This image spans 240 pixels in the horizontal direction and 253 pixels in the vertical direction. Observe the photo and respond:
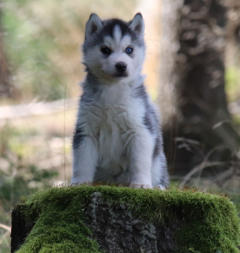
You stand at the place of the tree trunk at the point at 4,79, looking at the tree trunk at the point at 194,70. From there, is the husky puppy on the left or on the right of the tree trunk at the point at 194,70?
right

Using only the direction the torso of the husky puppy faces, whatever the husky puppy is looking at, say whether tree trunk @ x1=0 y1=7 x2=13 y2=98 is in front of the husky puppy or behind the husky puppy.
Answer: behind

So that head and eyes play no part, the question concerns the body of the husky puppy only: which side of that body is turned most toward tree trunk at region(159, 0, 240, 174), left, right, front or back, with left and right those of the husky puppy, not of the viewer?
back

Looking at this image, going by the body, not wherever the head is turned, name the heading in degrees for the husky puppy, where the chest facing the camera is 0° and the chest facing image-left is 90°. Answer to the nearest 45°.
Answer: approximately 0°
